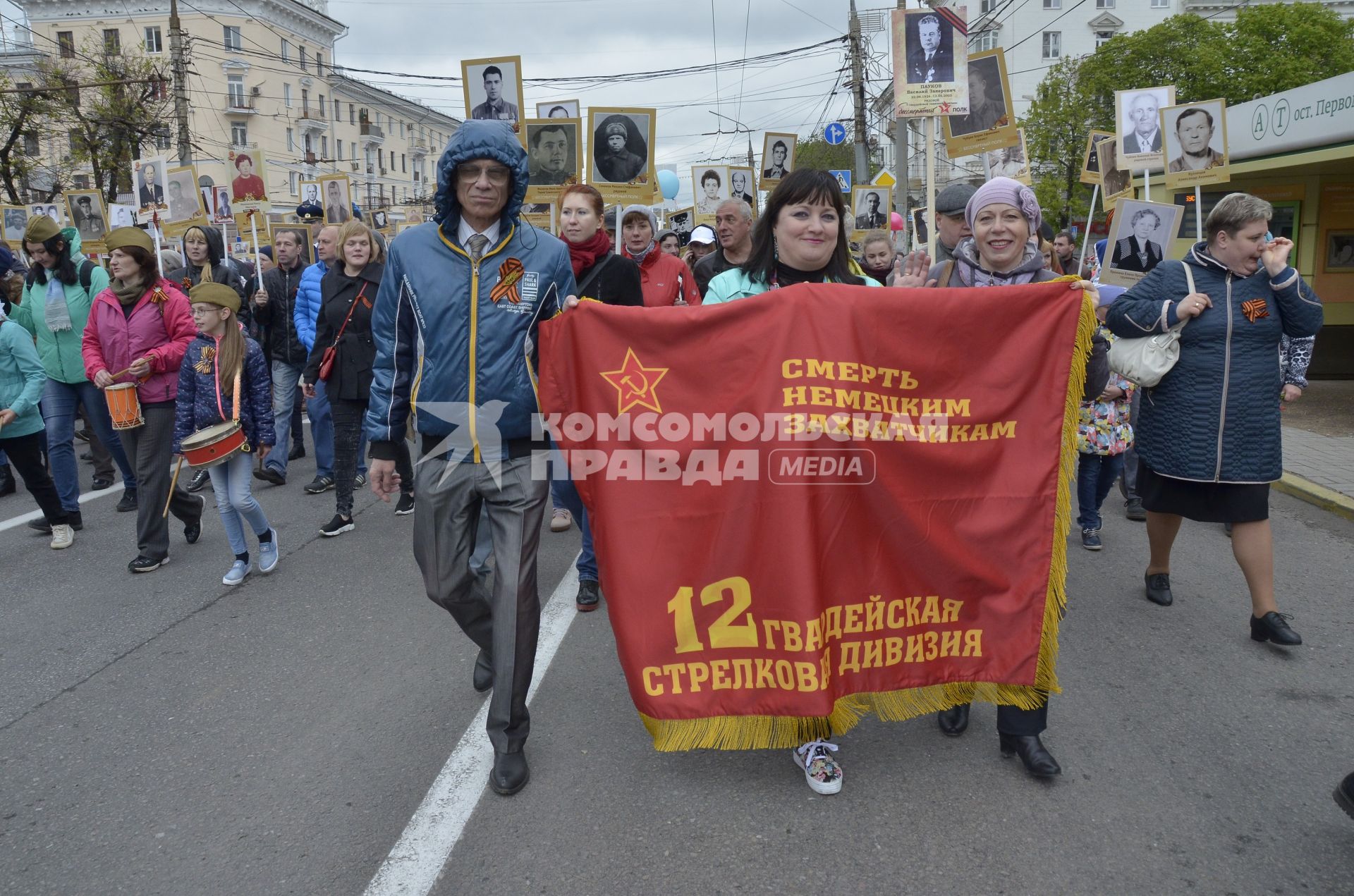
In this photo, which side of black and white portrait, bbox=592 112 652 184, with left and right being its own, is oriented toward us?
front

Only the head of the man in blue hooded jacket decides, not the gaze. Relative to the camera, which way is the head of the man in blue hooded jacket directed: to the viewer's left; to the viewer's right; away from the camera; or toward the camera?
toward the camera

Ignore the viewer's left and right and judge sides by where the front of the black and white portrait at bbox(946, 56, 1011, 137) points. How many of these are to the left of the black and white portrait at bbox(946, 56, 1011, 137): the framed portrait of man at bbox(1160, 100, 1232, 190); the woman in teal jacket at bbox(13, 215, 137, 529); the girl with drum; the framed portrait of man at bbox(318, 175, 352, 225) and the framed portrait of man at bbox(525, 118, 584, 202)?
1

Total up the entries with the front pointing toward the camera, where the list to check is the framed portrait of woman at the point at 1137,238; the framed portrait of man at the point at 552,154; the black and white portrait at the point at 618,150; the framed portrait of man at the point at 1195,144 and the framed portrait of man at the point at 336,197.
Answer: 5

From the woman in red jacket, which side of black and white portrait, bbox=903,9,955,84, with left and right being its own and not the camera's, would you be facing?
right

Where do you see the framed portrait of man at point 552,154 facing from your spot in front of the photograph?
facing the viewer

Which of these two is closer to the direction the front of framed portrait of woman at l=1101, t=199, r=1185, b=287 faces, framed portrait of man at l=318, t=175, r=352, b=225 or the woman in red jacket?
the woman in red jacket

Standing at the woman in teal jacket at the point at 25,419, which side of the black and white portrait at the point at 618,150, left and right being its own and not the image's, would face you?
right

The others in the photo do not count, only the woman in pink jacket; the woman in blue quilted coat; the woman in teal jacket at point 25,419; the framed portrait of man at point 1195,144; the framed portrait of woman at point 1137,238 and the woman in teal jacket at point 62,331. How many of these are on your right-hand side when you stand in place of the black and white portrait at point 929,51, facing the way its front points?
3

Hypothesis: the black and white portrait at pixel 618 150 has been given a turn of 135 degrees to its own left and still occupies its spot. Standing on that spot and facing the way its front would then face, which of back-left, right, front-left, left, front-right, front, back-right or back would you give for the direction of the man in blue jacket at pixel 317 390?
back-left

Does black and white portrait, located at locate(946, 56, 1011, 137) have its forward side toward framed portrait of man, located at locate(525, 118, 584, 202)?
no

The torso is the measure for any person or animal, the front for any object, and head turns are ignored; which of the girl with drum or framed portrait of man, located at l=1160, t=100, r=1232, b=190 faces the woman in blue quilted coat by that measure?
the framed portrait of man

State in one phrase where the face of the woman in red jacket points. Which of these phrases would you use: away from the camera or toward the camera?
toward the camera

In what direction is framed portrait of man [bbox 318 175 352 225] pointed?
toward the camera

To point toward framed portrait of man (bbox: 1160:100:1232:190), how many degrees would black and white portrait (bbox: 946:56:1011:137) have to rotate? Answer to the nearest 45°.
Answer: approximately 90° to its left

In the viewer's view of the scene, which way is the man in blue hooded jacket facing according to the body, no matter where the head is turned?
toward the camera

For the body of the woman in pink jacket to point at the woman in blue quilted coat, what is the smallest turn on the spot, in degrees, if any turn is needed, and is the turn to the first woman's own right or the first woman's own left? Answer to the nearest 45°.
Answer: approximately 90° to the first woman's own left

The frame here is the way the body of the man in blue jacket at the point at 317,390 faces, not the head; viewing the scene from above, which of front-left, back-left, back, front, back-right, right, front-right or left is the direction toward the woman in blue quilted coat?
left
